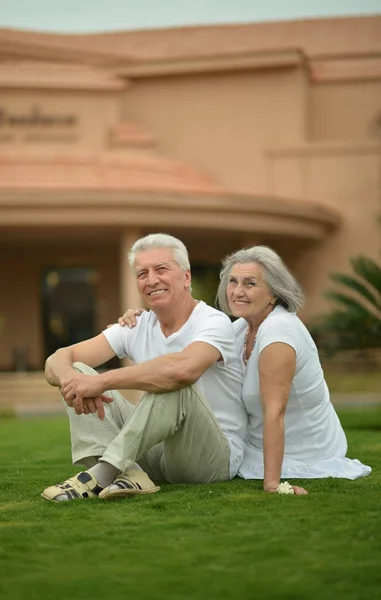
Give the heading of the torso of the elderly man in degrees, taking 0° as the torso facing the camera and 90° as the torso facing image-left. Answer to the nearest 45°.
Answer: approximately 45°

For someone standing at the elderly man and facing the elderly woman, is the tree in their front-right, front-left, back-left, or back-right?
front-left

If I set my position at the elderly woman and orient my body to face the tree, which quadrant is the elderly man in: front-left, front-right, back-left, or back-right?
back-left

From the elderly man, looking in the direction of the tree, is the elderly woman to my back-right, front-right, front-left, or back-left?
front-right

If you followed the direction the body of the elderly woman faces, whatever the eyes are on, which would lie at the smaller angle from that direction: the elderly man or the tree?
the elderly man

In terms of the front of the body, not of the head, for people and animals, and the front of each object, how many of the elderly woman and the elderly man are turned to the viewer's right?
0
